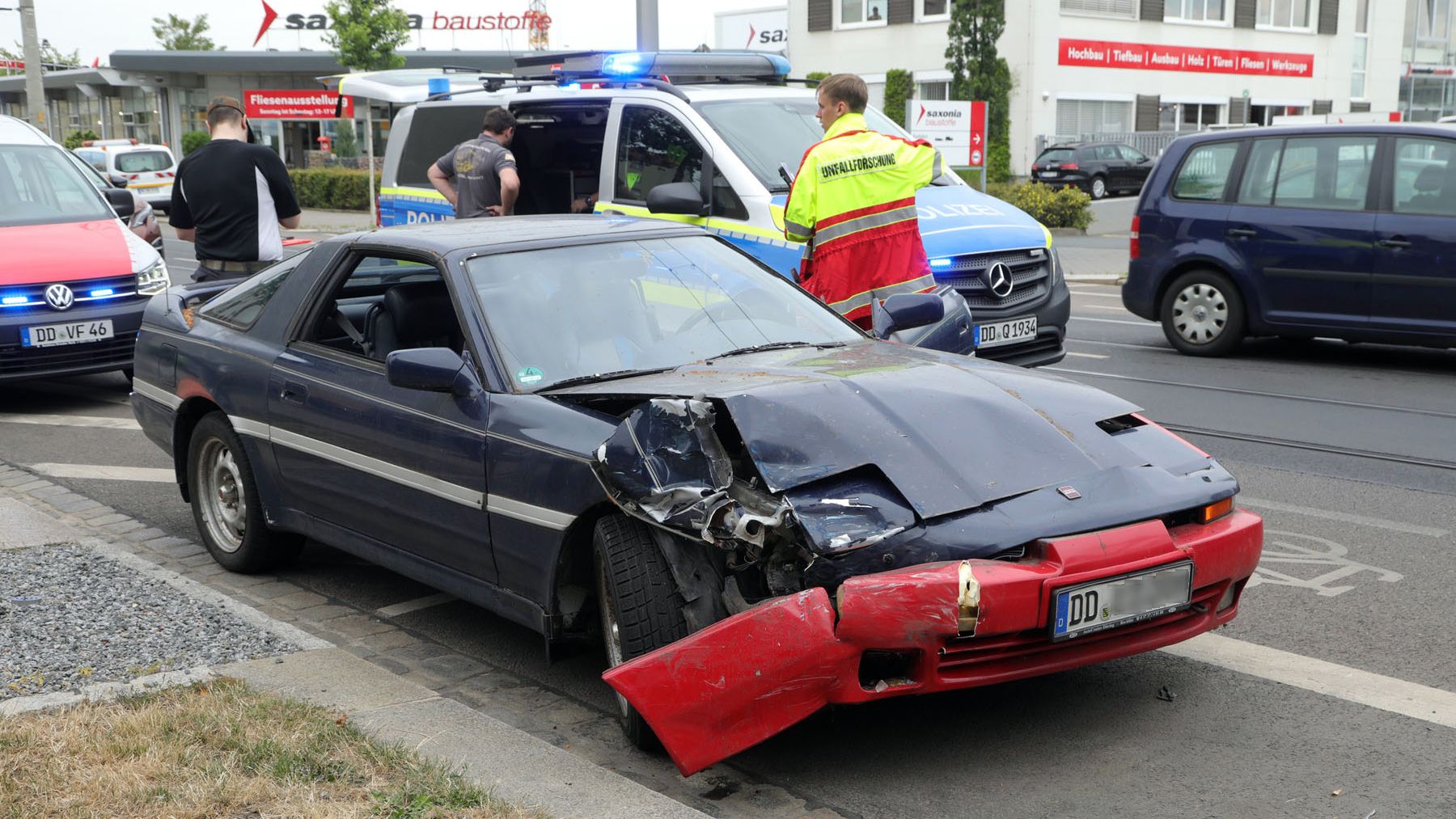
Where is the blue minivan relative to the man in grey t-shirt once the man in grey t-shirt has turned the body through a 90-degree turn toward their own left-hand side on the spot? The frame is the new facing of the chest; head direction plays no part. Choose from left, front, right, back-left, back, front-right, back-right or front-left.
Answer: back-right

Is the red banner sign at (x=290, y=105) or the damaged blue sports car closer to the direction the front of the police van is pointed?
the damaged blue sports car

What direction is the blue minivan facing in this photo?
to the viewer's right

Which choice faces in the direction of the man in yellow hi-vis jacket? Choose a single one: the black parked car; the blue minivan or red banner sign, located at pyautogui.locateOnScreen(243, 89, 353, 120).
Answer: the red banner sign

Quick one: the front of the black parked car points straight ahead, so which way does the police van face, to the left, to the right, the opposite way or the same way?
to the right

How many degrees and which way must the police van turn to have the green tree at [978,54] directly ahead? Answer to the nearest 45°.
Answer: approximately 135° to its left

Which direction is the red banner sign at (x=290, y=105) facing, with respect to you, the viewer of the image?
facing the viewer

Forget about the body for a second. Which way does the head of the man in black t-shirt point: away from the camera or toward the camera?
away from the camera

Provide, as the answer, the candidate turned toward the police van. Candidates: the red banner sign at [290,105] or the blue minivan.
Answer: the red banner sign

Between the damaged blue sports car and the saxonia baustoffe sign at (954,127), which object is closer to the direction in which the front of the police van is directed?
the damaged blue sports car

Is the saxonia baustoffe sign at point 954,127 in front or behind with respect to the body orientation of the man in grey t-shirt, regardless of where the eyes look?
in front

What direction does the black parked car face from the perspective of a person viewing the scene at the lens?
facing away from the viewer and to the right of the viewer

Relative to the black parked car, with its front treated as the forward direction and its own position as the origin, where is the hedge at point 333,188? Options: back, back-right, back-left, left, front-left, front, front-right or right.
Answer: back-left

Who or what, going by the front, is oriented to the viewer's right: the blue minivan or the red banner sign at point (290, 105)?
the blue minivan

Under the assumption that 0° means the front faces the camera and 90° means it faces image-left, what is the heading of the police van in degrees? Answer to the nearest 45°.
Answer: approximately 315°
